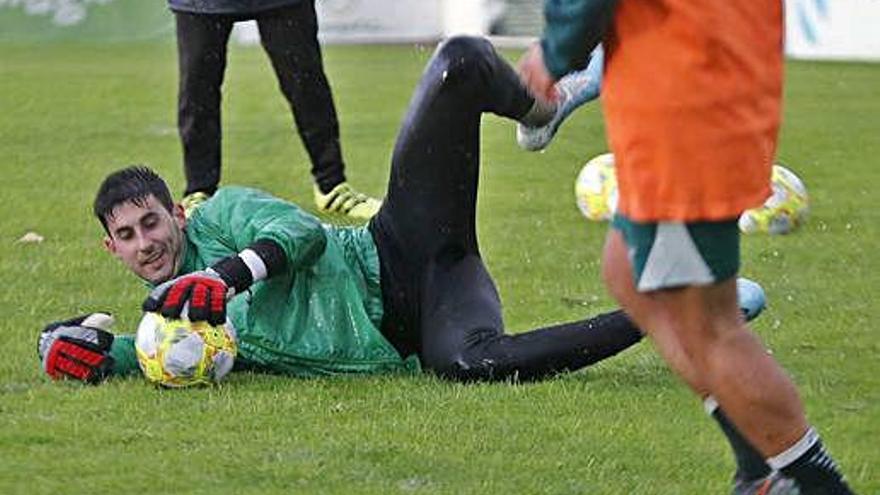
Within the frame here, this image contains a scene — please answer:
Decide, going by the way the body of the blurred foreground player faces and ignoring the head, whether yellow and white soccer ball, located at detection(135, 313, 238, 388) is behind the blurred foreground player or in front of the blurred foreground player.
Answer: in front

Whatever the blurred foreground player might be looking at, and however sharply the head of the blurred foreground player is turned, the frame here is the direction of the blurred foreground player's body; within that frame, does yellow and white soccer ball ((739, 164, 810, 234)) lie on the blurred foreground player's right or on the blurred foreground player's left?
on the blurred foreground player's right

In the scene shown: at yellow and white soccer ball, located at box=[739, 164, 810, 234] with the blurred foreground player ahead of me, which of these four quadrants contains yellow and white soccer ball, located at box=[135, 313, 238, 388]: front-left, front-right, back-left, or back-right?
front-right
